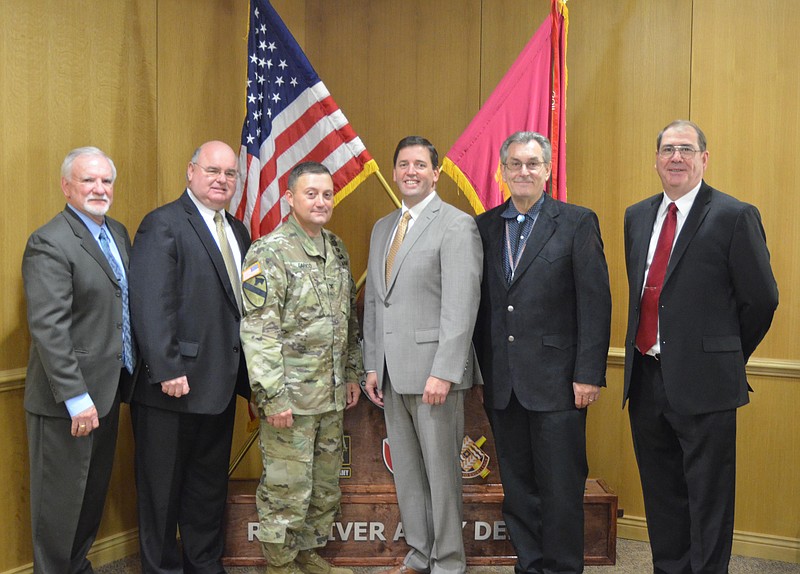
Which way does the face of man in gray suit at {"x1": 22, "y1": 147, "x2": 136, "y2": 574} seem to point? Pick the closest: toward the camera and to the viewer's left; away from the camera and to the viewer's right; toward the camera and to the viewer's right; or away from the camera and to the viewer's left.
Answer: toward the camera and to the viewer's right

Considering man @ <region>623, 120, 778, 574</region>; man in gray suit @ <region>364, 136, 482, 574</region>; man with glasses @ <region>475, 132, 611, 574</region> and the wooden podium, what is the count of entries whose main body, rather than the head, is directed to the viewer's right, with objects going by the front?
0

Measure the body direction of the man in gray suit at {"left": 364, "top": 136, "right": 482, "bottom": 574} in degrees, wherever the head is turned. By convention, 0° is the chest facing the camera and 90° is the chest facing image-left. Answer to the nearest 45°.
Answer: approximately 45°

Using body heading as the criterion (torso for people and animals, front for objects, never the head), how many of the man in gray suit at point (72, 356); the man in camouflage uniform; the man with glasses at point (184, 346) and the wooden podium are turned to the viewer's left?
0

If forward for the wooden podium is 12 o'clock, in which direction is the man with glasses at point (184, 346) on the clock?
The man with glasses is roughly at 2 o'clock from the wooden podium.

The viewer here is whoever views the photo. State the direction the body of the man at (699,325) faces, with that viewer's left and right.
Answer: facing the viewer and to the left of the viewer

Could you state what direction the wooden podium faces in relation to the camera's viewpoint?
facing the viewer

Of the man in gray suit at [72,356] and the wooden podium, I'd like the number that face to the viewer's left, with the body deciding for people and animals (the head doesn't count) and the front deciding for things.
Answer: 0

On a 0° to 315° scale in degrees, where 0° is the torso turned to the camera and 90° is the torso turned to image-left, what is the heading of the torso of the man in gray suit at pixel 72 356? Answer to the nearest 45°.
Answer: approximately 315°

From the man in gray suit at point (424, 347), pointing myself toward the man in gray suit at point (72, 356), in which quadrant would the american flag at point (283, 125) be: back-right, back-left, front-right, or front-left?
front-right

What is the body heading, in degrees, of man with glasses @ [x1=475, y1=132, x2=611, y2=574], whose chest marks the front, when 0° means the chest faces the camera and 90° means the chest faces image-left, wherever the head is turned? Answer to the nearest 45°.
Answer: approximately 45°

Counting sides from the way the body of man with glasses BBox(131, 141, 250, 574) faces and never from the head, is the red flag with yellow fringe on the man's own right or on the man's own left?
on the man's own left

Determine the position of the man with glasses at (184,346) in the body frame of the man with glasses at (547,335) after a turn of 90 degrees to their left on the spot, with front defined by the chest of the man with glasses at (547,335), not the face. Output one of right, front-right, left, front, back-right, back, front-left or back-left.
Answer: back-right

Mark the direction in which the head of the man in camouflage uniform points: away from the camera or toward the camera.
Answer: toward the camera

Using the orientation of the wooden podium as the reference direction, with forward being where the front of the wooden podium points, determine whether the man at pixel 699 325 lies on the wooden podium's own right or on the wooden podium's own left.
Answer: on the wooden podium's own left
